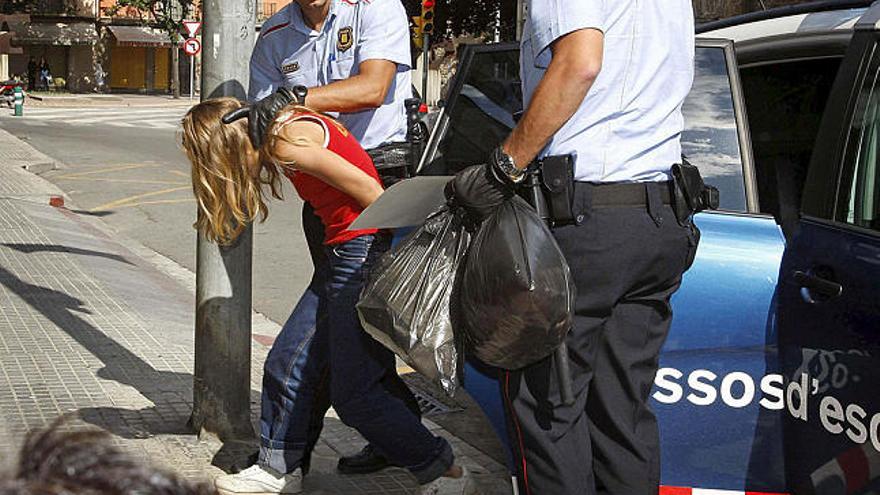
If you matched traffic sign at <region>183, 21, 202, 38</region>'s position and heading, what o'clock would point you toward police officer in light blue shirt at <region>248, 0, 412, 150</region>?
The police officer in light blue shirt is roughly at 12 o'clock from the traffic sign.

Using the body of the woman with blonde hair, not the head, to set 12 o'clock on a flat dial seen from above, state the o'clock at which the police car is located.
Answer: The police car is roughly at 7 o'clock from the woman with blonde hair.

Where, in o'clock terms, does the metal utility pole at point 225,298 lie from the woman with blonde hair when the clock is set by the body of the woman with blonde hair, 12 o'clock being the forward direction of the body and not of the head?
The metal utility pole is roughly at 2 o'clock from the woman with blonde hair.

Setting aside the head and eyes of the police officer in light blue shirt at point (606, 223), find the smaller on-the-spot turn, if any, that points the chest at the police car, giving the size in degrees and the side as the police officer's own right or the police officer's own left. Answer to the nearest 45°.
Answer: approximately 90° to the police officer's own right

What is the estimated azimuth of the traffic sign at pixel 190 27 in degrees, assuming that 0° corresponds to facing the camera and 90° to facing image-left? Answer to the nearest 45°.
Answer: approximately 0°

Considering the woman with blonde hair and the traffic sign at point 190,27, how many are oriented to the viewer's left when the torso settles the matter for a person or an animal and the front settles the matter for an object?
1

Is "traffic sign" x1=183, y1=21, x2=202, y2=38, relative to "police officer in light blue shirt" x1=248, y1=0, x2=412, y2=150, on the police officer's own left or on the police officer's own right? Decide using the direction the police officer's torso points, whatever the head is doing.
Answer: on the police officer's own right

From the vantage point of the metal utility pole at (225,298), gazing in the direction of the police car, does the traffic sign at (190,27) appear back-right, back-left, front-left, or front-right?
back-left

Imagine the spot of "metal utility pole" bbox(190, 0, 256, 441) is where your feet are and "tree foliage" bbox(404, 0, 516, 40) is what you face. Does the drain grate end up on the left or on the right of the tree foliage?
right

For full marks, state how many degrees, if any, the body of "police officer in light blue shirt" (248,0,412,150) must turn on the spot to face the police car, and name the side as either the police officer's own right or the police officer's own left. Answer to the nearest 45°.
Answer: approximately 90° to the police officer's own left

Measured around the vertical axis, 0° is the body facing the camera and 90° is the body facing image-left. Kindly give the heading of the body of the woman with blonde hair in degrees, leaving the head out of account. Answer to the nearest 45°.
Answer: approximately 90°

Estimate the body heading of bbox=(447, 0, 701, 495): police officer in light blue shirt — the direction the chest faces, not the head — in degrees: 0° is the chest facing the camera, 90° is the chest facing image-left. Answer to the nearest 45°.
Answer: approximately 135°
